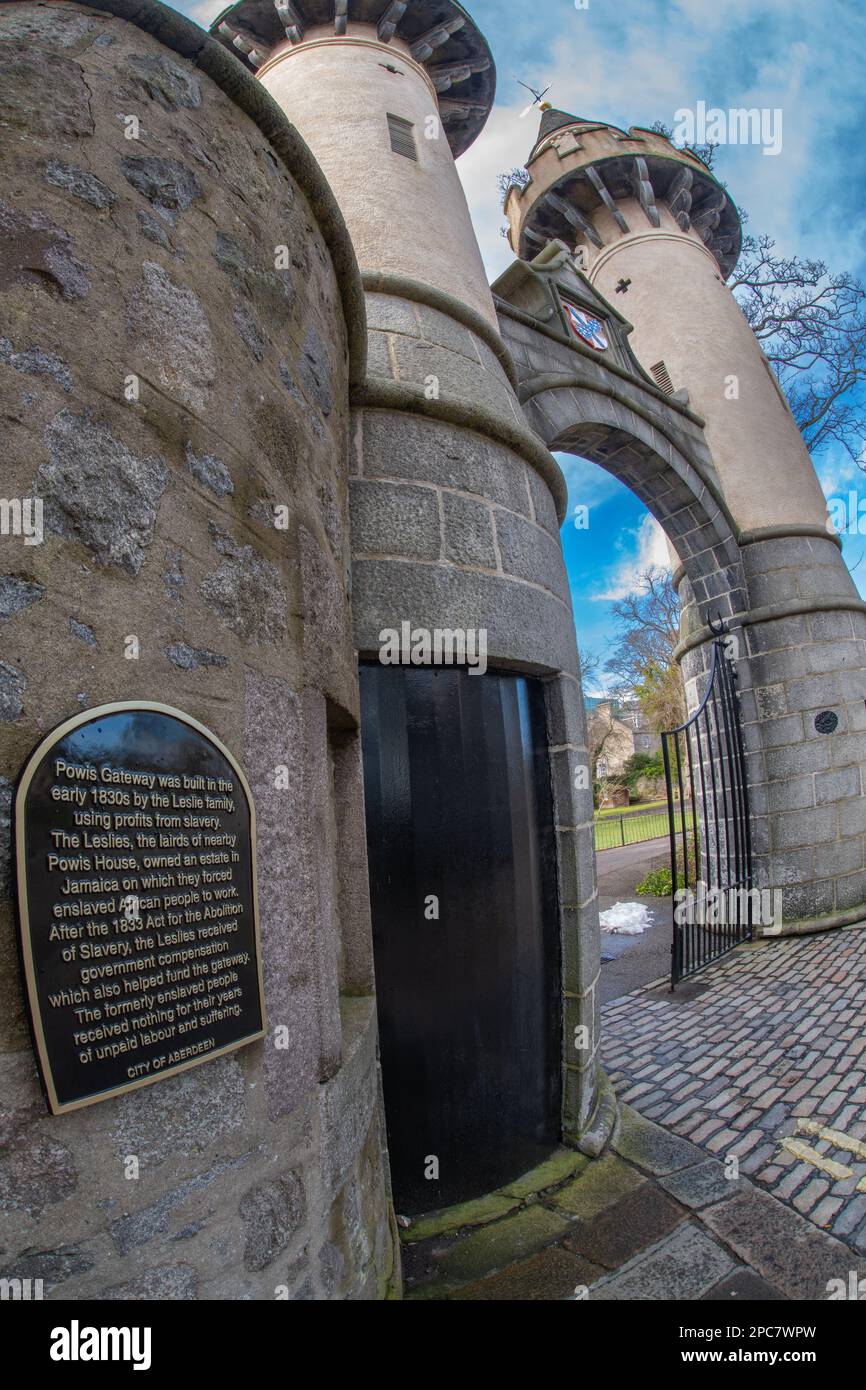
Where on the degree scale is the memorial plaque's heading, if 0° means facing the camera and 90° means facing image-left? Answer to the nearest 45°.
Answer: approximately 315°

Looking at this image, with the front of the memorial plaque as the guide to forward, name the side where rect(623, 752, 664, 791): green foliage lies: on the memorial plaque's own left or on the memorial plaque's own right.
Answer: on the memorial plaque's own left

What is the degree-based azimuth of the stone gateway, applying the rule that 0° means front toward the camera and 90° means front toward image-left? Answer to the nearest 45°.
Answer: approximately 315°

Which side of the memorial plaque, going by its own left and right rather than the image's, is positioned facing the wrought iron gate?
left

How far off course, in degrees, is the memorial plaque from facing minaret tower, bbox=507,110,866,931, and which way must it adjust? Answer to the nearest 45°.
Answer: approximately 90° to its left

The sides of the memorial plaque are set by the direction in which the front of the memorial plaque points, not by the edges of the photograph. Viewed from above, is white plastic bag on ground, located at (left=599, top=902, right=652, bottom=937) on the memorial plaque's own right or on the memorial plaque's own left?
on the memorial plaque's own left
